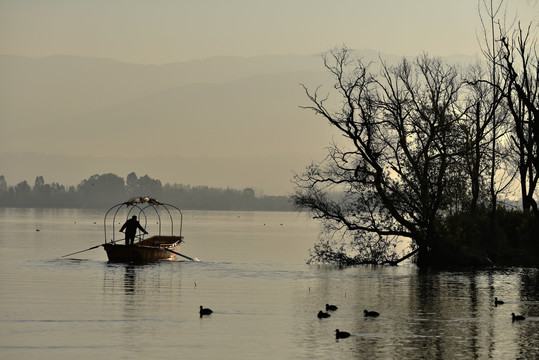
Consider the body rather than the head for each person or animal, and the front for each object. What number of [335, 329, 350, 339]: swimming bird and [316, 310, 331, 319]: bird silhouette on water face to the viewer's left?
2

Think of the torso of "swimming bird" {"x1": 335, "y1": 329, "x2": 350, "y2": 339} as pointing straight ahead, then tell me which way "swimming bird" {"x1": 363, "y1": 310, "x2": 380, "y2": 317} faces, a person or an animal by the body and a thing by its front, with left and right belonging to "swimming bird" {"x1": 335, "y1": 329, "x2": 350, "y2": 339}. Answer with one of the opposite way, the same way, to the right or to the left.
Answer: the same way

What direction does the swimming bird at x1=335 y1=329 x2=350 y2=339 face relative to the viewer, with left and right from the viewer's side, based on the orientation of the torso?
facing to the left of the viewer

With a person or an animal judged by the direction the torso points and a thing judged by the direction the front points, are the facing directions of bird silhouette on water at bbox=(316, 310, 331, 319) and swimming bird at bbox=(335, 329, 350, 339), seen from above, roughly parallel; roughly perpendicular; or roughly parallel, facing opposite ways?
roughly parallel

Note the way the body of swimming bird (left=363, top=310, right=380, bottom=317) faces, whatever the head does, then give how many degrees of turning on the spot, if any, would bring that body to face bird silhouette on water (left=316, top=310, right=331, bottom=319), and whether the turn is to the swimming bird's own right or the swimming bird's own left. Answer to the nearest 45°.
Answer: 0° — it already faces it

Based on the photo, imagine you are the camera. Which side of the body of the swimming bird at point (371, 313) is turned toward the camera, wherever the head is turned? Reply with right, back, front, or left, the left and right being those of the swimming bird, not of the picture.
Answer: left

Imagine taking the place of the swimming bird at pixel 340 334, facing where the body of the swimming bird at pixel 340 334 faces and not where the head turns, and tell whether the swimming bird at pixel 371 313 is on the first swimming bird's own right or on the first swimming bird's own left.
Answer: on the first swimming bird's own right

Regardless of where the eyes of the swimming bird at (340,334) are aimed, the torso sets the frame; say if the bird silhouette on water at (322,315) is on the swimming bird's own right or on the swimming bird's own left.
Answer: on the swimming bird's own right

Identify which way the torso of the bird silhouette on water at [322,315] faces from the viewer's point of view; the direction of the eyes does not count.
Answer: to the viewer's left

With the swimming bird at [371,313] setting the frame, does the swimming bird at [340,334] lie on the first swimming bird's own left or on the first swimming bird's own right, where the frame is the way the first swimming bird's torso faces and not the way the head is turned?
on the first swimming bird's own left

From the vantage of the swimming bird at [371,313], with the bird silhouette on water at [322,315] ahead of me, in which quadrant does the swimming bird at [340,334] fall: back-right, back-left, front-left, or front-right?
front-left
